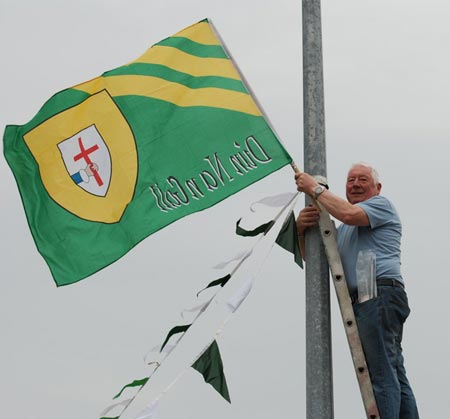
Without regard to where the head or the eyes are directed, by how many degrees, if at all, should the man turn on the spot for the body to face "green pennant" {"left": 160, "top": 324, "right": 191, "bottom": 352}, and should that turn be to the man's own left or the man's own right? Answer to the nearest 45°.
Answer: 0° — they already face it

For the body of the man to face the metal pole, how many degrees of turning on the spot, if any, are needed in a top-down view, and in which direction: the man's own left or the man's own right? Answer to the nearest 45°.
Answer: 0° — they already face it

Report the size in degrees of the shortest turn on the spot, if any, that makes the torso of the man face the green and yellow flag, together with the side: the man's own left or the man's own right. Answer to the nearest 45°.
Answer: approximately 45° to the man's own right

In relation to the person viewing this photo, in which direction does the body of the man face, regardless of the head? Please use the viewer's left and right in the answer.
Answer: facing to the left of the viewer

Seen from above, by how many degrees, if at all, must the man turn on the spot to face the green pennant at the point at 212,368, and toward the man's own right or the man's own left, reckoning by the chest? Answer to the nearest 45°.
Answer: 0° — they already face it
